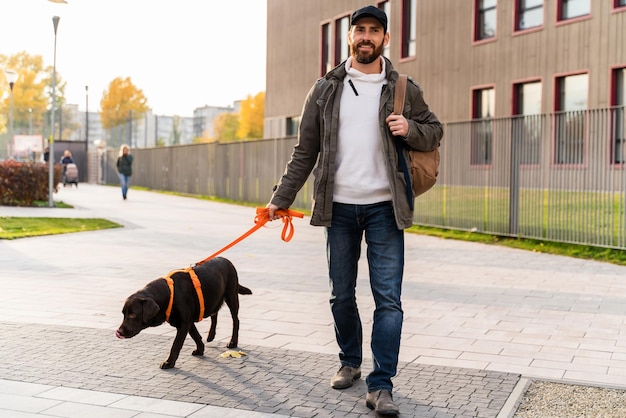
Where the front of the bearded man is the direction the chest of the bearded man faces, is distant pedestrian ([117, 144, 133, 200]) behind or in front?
behind

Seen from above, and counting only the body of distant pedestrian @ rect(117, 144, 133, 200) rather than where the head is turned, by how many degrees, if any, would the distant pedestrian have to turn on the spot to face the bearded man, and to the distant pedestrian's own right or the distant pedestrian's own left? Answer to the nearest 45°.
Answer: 0° — they already face them

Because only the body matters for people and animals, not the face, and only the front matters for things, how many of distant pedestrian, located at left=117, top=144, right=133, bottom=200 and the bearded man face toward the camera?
2

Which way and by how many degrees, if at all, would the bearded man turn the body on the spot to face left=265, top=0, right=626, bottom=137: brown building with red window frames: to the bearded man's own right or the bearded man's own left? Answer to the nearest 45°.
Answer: approximately 180°

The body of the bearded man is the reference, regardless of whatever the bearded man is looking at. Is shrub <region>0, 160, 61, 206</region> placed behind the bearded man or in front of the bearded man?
behind

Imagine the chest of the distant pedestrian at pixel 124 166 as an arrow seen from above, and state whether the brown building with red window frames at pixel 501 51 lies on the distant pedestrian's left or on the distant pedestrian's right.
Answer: on the distant pedestrian's left
